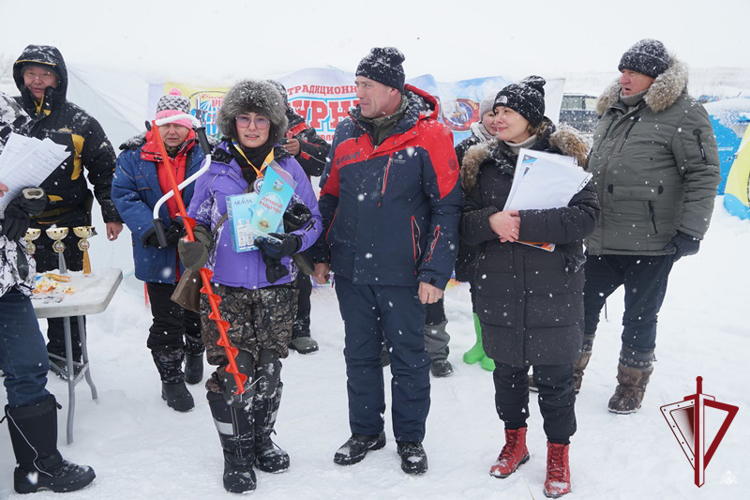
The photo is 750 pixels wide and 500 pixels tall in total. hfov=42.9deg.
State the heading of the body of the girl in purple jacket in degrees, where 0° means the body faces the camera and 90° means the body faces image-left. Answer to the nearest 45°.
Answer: approximately 0°

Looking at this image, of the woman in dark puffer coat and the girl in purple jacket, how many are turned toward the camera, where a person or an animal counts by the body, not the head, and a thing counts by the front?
2

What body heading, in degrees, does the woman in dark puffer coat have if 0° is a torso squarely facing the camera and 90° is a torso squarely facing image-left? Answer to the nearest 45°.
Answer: approximately 0°

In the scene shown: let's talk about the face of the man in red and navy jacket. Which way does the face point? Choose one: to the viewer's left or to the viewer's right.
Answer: to the viewer's left

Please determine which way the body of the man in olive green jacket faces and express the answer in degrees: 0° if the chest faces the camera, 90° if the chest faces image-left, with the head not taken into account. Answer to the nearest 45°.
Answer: approximately 45°
